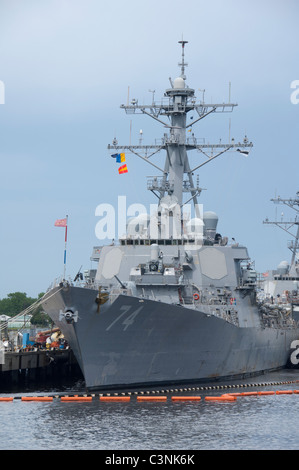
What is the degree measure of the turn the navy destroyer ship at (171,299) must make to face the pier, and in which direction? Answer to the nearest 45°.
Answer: approximately 45° to its right

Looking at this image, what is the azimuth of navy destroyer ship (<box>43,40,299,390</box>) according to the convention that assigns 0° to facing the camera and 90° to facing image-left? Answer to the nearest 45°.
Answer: approximately 45°

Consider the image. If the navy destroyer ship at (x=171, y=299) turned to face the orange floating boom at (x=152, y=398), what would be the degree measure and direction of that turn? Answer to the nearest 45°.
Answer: approximately 45° to its left

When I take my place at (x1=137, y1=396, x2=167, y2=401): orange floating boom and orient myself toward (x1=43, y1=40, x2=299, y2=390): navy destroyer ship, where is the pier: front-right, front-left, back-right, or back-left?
front-left
